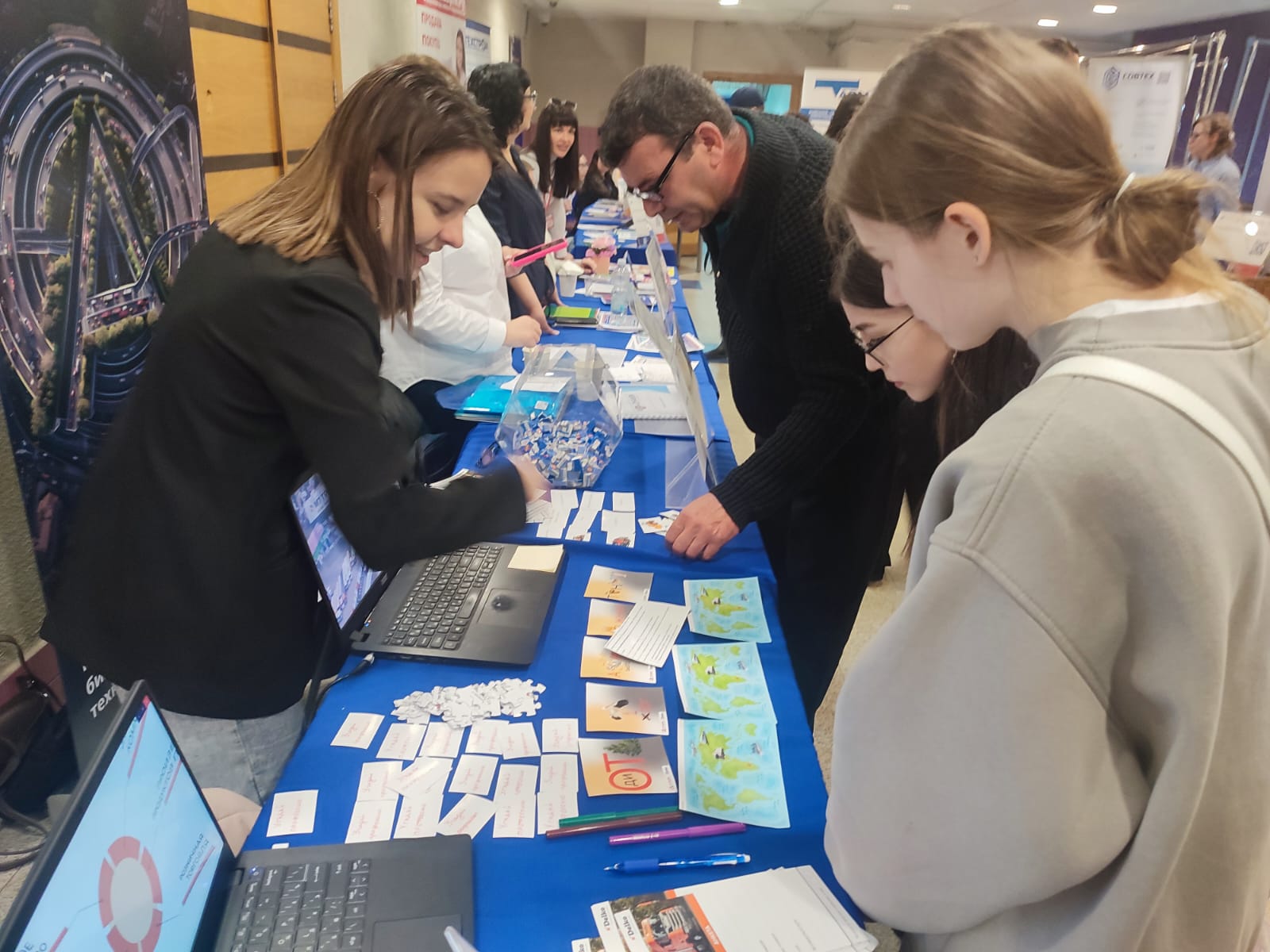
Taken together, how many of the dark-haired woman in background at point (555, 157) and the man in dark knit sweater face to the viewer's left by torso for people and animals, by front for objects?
1

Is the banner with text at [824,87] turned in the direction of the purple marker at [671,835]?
yes

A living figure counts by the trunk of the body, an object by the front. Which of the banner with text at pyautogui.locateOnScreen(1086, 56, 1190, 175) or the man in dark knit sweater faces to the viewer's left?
the man in dark knit sweater

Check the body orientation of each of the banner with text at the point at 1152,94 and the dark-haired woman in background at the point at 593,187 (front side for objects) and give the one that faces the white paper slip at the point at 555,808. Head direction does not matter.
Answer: the banner with text

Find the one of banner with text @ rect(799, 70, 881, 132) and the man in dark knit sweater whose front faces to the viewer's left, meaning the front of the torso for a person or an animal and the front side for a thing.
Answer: the man in dark knit sweater

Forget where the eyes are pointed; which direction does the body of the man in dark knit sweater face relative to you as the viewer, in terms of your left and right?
facing to the left of the viewer

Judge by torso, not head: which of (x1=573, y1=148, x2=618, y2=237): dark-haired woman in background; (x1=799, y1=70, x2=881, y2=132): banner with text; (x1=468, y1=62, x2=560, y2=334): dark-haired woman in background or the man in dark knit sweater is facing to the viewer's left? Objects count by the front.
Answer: the man in dark knit sweater

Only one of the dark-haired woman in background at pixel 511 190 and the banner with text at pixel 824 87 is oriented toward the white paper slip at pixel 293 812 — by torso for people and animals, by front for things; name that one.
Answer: the banner with text

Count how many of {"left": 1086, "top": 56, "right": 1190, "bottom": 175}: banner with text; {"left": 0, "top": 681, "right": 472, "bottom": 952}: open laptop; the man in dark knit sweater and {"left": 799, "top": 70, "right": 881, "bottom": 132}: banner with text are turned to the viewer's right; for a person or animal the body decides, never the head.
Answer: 1

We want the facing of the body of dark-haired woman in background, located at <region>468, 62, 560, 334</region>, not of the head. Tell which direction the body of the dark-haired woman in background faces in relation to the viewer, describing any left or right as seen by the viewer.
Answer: facing to the right of the viewer

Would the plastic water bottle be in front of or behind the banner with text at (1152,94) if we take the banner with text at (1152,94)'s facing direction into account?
in front

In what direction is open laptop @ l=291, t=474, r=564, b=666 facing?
to the viewer's right

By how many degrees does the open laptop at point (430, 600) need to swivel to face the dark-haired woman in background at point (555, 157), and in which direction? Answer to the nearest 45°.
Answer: approximately 90° to its left

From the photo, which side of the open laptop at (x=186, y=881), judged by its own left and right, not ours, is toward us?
right
